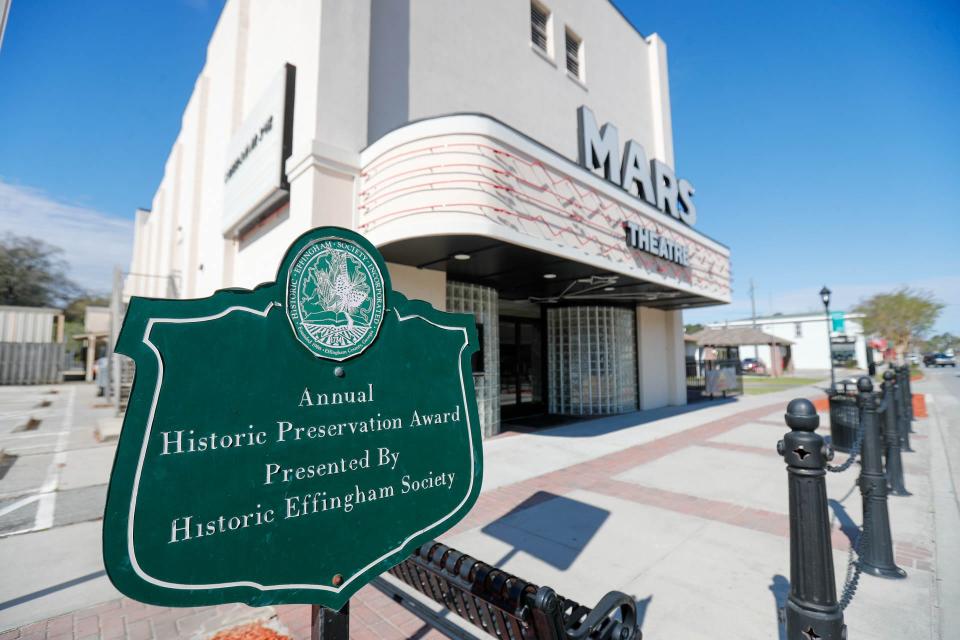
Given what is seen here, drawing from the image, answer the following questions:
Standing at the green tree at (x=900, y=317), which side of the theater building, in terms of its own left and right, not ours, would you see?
left

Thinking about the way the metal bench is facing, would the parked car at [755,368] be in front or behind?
in front

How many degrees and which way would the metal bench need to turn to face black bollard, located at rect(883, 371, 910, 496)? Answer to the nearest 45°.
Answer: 0° — it already faces it

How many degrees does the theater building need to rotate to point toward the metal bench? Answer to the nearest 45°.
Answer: approximately 45° to its right

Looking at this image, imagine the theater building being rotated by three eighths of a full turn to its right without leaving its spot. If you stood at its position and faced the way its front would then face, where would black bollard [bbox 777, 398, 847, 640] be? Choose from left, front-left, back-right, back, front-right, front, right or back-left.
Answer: left

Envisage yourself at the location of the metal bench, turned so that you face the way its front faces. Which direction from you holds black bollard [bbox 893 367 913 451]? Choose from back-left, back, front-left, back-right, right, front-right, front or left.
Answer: front

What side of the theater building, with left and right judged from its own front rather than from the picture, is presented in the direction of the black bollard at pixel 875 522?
front

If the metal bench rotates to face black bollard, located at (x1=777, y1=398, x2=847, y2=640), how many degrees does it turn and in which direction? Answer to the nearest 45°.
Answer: approximately 45° to its right

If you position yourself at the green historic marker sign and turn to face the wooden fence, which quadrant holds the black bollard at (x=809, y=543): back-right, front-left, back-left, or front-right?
back-right

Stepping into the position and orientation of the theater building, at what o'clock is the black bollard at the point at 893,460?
The black bollard is roughly at 12 o'clock from the theater building.

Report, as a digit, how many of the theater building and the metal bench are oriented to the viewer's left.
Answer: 0

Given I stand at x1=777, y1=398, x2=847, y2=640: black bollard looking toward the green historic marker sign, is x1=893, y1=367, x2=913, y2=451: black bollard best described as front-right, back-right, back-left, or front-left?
back-right

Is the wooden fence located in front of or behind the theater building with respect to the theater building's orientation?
behind

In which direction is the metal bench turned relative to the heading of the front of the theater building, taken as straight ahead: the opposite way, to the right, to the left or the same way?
to the left

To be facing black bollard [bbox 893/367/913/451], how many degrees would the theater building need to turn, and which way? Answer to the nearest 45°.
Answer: approximately 45° to its left

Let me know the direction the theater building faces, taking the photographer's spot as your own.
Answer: facing the viewer and to the right of the viewer

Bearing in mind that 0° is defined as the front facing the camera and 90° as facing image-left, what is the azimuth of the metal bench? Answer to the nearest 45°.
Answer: approximately 225°
